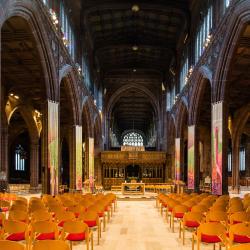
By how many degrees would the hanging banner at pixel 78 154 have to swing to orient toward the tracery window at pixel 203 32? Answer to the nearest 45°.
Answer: approximately 45° to its left

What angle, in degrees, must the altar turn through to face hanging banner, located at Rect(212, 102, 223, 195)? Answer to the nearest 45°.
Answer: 0° — it already faces it

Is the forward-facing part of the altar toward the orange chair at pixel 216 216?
yes

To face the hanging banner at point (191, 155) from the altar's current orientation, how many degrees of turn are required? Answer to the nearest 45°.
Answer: approximately 45° to its left

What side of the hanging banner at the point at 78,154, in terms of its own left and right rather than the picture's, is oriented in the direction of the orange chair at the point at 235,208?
front

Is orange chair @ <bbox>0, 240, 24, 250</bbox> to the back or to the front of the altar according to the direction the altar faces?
to the front

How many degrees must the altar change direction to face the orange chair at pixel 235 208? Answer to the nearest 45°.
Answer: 0° — it already faces it

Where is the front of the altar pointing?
toward the camera
